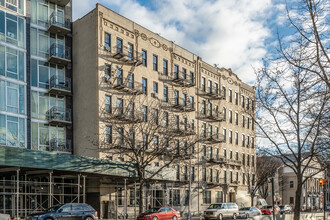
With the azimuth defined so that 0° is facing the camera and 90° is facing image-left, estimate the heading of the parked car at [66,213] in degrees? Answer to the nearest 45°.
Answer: approximately 45°

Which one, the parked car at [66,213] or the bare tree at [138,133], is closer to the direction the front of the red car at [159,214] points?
the parked car

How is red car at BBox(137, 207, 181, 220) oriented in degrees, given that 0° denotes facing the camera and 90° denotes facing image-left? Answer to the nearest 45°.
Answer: approximately 45°

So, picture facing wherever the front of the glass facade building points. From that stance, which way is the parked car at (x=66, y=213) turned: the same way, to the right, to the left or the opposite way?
to the right

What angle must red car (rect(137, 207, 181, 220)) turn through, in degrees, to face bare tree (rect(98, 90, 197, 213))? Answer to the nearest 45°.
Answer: approximately 135° to its right

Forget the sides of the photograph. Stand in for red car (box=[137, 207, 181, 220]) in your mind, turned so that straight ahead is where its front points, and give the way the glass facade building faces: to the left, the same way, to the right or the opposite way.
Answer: to the left

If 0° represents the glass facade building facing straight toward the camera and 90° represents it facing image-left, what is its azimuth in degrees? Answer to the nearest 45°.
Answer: approximately 315°
